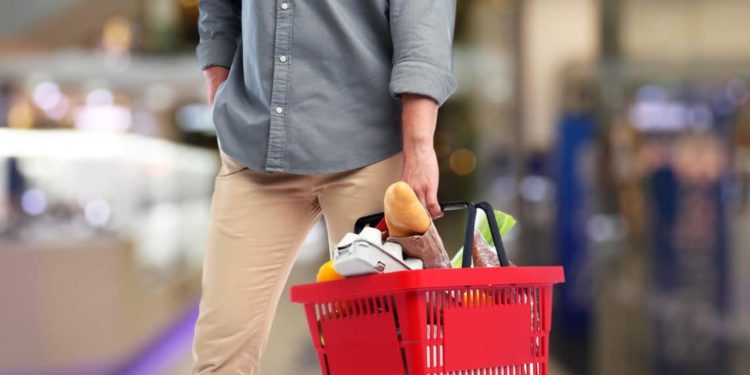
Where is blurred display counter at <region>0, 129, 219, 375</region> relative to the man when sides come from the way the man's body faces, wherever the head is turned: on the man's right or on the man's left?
on the man's right

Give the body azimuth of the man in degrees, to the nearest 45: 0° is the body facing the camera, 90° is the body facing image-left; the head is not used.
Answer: approximately 45°

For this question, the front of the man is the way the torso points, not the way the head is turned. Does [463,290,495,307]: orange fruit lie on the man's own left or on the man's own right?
on the man's own left

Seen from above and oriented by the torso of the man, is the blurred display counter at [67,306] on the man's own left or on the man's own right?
on the man's own right
